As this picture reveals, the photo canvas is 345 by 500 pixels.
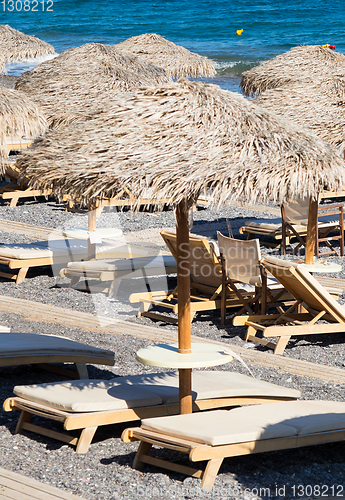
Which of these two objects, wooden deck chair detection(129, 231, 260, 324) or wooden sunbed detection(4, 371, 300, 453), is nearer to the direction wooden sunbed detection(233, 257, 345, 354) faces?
the wooden deck chair

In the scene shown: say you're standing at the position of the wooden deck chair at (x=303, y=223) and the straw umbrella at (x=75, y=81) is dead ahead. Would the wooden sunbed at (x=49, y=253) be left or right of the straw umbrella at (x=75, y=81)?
left

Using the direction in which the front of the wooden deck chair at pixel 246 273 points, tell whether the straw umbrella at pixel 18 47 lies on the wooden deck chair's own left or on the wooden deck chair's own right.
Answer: on the wooden deck chair's own left

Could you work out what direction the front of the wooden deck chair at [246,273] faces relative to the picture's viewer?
facing away from the viewer and to the right of the viewer

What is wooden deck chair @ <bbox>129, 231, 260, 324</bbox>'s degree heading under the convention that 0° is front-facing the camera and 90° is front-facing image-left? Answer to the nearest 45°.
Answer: approximately 225°

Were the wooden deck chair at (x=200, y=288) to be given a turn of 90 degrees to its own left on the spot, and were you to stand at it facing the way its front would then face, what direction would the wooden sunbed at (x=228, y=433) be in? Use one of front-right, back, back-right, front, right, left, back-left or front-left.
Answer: back-left
